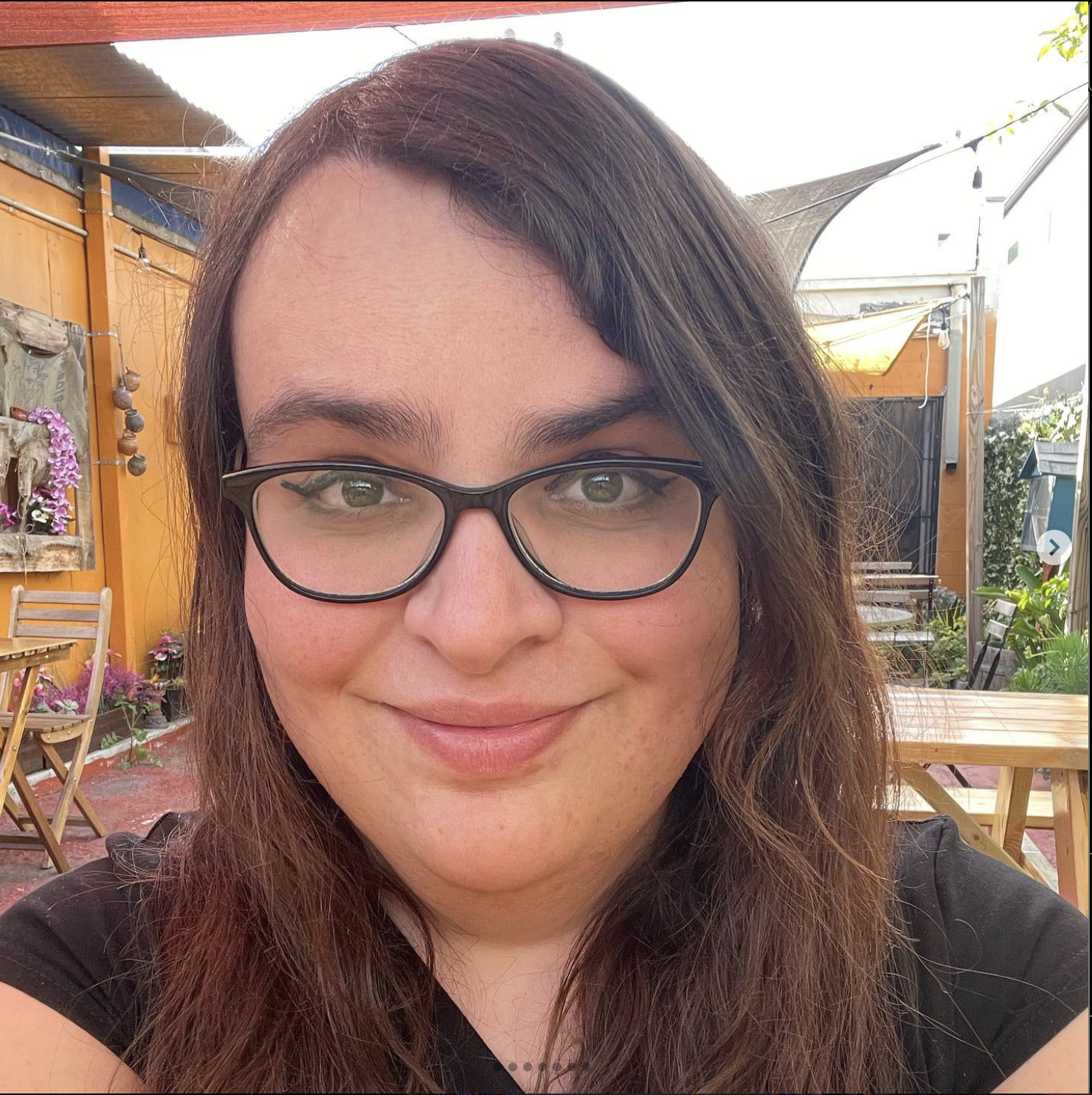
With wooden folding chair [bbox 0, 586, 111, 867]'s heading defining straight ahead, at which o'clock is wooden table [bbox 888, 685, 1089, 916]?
The wooden table is roughly at 10 o'clock from the wooden folding chair.

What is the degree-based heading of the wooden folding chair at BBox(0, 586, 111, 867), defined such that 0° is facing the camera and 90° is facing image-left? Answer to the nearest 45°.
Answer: approximately 45°
